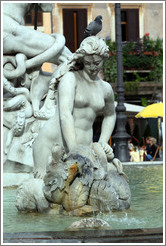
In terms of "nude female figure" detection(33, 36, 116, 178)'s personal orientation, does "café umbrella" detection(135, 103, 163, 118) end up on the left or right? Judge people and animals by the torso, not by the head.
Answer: on its left

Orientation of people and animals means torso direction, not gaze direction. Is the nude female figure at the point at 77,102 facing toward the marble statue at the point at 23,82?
no

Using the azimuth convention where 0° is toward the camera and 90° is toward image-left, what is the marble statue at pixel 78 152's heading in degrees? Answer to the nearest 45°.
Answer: approximately 315°
